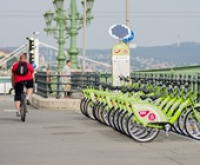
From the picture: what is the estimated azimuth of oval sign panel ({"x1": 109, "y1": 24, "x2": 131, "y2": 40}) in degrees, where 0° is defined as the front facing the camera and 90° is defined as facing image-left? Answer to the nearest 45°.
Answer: approximately 0°

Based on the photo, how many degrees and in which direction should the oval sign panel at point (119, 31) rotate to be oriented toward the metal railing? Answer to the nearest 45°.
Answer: approximately 135° to its right
